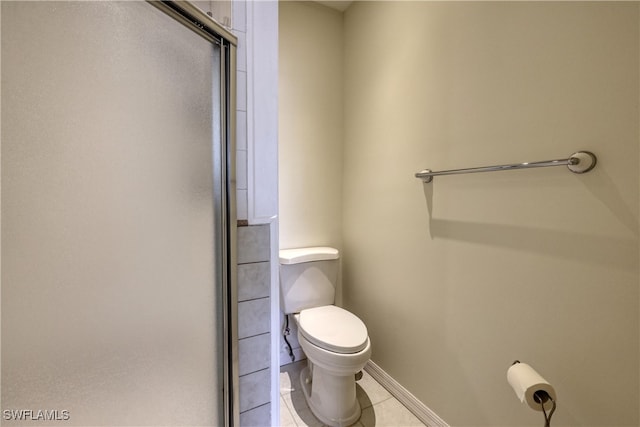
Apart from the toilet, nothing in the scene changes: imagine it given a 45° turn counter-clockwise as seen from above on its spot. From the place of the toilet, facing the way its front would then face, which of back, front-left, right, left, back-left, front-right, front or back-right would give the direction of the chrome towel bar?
front-right

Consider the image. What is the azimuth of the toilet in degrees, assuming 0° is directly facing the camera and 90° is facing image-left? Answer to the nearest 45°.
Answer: approximately 315°

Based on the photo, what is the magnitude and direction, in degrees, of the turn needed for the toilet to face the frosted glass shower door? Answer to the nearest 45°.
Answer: approximately 90° to its right

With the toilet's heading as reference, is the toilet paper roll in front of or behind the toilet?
in front

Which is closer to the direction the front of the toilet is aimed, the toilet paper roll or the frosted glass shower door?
the toilet paper roll
